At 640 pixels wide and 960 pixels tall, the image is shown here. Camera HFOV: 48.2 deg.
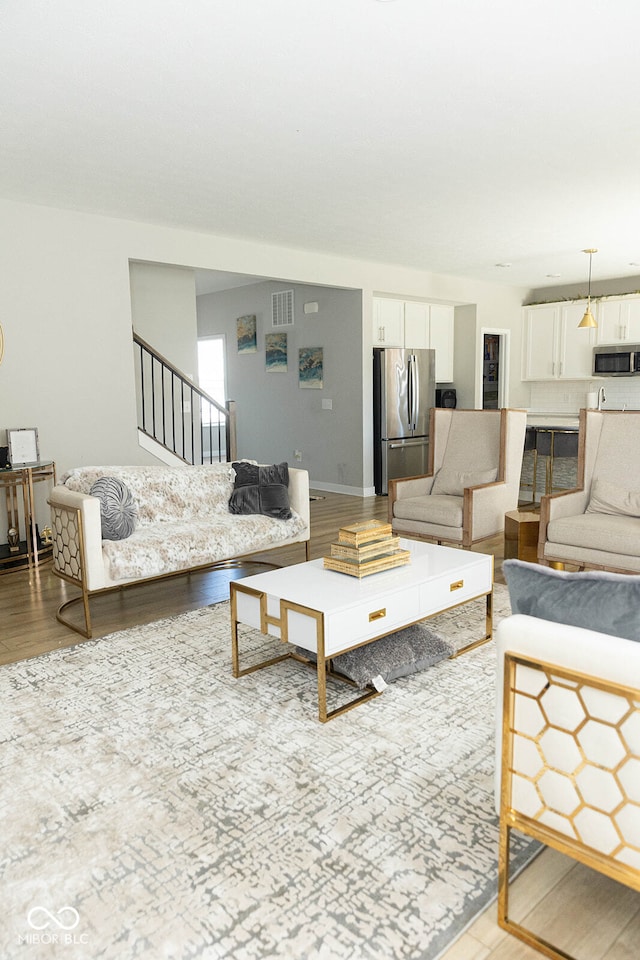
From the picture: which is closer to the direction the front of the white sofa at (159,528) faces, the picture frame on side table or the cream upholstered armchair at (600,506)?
the cream upholstered armchair

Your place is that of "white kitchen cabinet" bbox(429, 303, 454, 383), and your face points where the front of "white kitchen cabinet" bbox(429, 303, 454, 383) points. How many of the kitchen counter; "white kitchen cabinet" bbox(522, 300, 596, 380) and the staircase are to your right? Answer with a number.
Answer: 1

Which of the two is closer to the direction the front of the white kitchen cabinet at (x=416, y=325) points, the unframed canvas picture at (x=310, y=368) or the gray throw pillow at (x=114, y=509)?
the gray throw pillow

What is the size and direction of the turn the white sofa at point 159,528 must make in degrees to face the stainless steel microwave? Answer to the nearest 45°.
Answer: approximately 90° to its left

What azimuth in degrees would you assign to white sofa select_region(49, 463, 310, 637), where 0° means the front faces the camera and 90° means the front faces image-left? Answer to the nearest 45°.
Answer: approximately 315°

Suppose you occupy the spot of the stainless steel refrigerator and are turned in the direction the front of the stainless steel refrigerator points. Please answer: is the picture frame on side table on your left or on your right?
on your right

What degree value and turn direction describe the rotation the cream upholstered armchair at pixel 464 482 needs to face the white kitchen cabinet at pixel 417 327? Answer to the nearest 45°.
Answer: approximately 135° to its right
